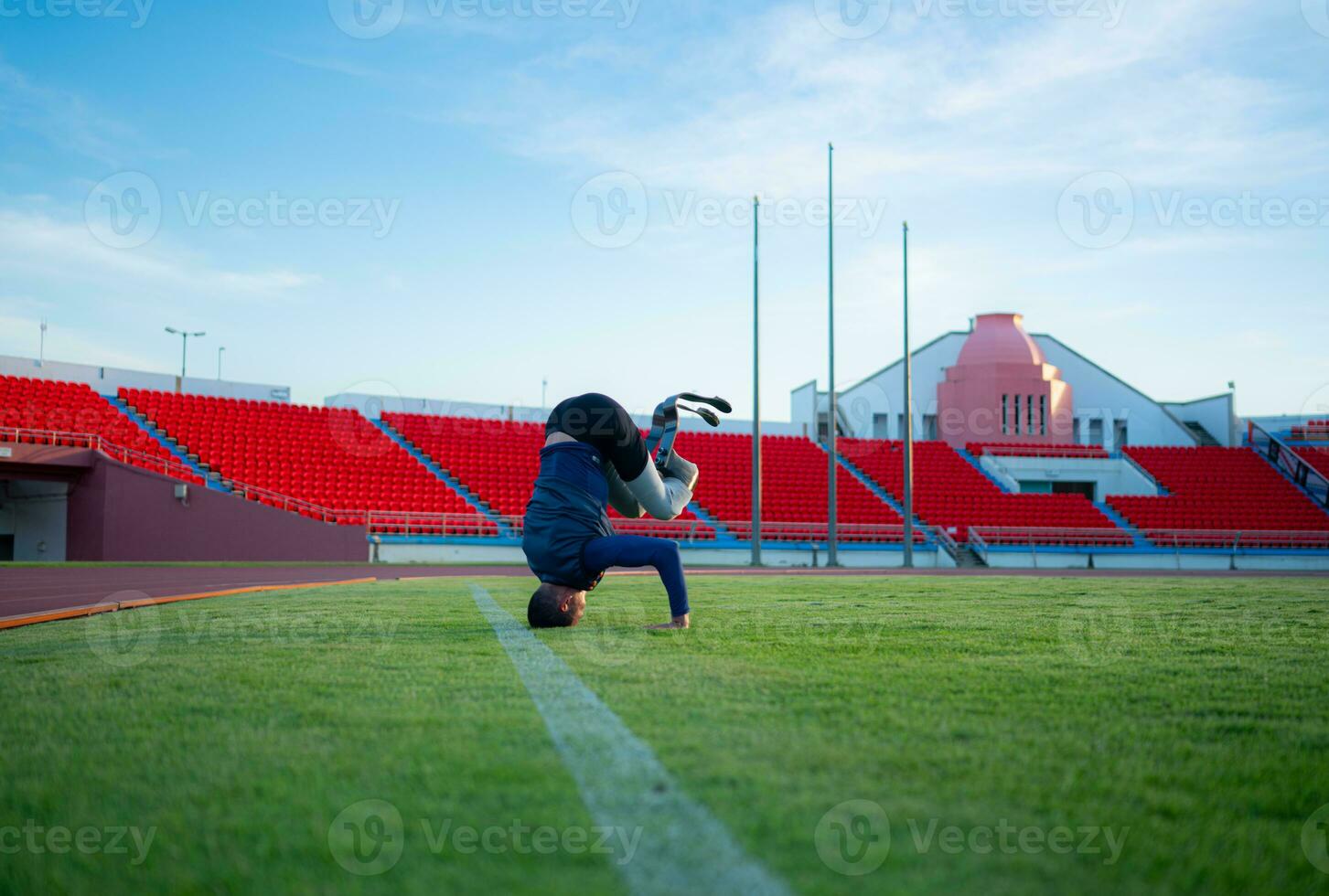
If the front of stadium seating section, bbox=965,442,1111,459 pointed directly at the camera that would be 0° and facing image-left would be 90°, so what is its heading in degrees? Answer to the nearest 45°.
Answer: approximately 0°

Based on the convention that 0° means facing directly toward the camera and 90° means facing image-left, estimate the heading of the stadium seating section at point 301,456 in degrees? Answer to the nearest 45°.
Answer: approximately 315°

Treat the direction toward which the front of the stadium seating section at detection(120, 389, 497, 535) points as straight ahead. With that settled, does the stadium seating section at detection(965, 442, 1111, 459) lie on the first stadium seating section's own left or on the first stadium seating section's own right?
on the first stadium seating section's own left

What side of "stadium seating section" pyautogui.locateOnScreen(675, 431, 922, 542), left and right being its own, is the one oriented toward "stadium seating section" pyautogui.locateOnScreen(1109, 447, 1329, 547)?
left

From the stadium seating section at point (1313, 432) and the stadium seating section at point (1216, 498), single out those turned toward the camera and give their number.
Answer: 2

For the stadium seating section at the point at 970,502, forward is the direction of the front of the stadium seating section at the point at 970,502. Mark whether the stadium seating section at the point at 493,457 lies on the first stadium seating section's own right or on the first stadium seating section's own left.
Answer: on the first stadium seating section's own right

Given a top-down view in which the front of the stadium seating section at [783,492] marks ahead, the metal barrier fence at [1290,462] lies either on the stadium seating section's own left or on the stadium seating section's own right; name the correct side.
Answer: on the stadium seating section's own left
